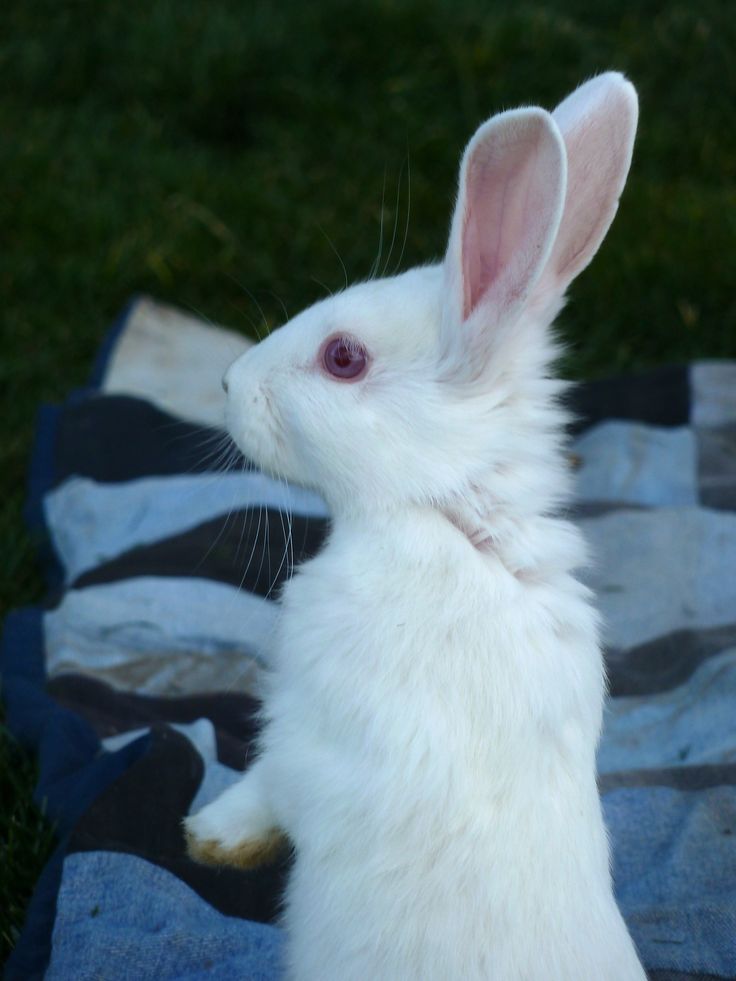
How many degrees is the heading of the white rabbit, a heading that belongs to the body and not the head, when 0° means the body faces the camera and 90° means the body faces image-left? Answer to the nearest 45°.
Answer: approximately 90°
